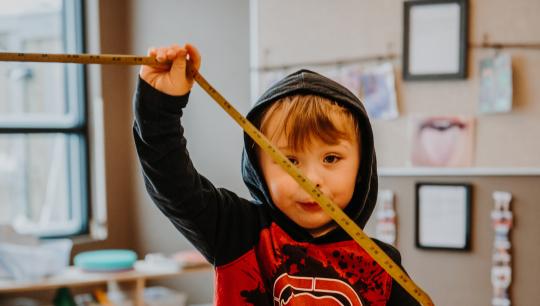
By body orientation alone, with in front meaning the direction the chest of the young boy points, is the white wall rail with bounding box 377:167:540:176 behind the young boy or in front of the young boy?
behind

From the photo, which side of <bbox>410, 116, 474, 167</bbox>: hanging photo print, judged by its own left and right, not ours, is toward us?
front

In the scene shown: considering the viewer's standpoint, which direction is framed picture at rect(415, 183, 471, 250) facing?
facing the viewer

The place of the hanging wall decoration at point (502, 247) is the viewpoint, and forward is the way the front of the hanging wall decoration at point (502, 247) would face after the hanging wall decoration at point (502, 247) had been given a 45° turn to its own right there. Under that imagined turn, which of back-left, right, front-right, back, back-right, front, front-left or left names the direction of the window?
front-right

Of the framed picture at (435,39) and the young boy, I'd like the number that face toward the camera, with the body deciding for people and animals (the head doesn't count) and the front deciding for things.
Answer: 2

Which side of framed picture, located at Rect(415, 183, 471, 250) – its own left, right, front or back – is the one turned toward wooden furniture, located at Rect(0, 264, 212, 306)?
right

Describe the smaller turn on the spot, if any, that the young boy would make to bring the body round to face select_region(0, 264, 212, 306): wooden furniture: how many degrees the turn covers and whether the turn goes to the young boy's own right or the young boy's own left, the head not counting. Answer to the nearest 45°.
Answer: approximately 135° to the young boy's own right

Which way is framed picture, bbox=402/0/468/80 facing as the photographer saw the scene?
facing the viewer
